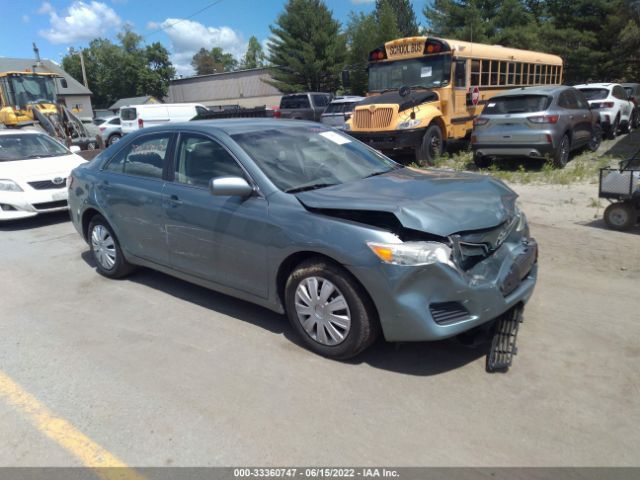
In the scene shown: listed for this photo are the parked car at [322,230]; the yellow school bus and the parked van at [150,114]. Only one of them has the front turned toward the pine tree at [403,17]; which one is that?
the parked van at [150,114]

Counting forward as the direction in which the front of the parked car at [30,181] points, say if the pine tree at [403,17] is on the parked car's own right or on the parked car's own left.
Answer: on the parked car's own left

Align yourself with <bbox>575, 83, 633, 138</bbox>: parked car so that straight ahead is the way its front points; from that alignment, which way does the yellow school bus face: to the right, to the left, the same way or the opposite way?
the opposite way

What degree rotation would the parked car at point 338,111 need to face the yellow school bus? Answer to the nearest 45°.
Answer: approximately 45° to its right

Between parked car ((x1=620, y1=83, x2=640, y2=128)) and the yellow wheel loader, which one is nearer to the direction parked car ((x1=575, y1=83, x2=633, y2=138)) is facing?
the parked car

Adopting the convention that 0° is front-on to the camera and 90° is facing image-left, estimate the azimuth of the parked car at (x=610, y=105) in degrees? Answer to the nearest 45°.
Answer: approximately 225°

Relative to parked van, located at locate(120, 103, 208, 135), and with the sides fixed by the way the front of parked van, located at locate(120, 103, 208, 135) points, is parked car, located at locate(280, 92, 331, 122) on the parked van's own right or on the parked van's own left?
on the parked van's own right

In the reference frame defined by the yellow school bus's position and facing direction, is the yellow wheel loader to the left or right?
on its right

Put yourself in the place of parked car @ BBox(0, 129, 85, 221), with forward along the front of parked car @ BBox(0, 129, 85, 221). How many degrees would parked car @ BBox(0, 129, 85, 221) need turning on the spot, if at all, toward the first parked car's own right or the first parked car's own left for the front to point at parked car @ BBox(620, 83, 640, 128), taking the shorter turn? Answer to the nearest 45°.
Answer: approximately 45° to the first parked car's own left

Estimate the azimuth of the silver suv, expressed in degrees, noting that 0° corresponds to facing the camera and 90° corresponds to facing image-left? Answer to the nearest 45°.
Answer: approximately 225°

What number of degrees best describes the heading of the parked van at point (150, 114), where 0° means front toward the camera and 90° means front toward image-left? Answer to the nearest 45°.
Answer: approximately 225°
